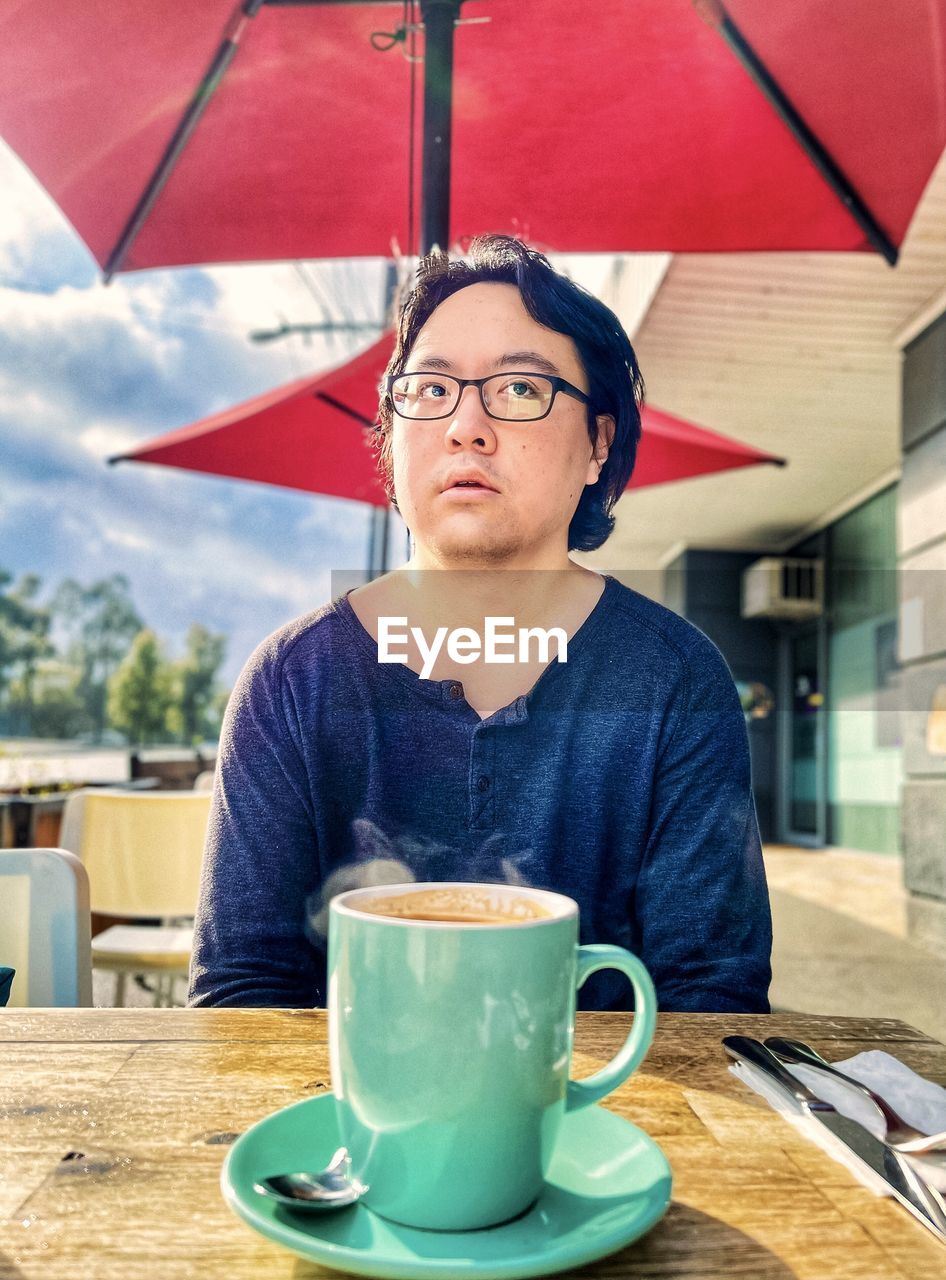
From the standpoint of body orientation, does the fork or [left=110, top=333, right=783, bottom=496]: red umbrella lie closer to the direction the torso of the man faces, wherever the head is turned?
the fork

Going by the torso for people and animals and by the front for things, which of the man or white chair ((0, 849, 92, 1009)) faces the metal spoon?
the man

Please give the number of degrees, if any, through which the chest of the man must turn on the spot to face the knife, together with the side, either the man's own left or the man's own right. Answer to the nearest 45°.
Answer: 0° — they already face it

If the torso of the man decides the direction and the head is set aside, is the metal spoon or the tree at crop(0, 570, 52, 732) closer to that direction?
the metal spoon

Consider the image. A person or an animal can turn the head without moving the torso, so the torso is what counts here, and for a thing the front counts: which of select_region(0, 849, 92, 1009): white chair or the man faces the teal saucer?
the man

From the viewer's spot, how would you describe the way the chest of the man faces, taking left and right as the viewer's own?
facing the viewer

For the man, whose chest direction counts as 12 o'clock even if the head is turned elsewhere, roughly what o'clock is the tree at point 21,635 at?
The tree is roughly at 5 o'clock from the man.

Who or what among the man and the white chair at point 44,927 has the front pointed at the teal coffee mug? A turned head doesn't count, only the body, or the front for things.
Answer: the man
